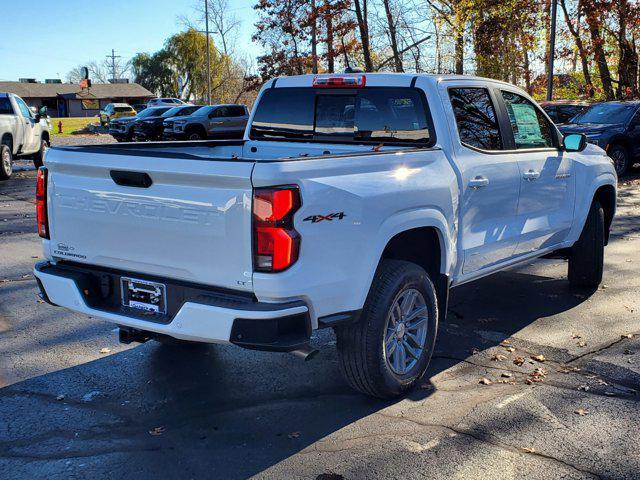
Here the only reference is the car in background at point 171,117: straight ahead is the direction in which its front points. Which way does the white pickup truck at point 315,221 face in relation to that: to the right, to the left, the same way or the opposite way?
the opposite way

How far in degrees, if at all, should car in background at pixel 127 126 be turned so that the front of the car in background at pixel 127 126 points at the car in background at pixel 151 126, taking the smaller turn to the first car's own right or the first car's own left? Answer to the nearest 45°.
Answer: approximately 90° to the first car's own left

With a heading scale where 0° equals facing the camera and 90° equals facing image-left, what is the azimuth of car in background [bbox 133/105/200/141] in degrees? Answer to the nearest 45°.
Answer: approximately 45°

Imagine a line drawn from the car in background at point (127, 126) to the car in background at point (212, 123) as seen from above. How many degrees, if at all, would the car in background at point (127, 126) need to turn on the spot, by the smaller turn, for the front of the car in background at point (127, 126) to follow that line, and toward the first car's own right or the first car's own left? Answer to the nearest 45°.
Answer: approximately 90° to the first car's own left

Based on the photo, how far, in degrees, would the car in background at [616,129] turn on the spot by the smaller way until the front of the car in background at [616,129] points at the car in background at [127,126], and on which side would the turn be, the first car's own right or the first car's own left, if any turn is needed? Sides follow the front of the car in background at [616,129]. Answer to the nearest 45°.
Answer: approximately 90° to the first car's own right

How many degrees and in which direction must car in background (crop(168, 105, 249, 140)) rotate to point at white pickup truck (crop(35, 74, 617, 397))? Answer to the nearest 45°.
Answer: approximately 45° to its left

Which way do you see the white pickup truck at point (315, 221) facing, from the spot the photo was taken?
facing away from the viewer and to the right of the viewer

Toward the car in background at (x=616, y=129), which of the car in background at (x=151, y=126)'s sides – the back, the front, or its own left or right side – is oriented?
left

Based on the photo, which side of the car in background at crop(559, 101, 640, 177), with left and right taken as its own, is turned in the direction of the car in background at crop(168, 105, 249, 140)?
right
